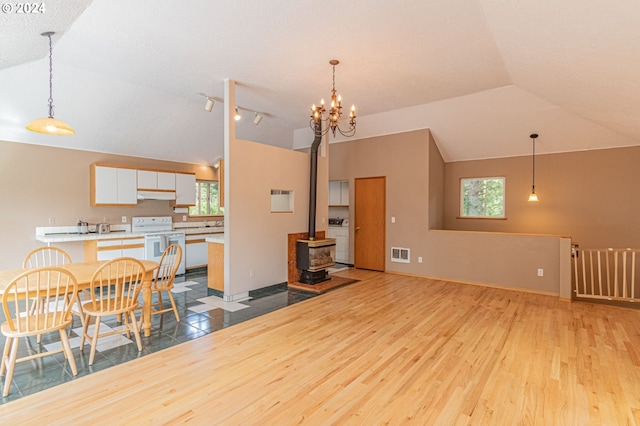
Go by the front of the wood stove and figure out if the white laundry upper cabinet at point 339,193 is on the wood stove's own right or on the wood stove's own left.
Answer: on the wood stove's own left

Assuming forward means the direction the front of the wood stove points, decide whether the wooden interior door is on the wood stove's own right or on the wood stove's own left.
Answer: on the wood stove's own left

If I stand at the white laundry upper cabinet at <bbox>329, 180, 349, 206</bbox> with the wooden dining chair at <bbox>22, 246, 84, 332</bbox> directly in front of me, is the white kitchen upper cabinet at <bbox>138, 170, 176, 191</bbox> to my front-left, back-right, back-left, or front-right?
front-right

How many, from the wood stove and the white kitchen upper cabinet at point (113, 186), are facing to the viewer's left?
0

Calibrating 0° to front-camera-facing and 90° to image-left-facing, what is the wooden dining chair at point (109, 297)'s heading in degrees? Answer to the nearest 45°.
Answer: approximately 135°

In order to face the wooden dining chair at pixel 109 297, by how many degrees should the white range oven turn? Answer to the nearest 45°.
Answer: approximately 45° to its right

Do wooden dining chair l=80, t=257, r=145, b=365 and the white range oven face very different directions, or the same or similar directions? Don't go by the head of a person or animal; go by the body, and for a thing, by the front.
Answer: very different directions

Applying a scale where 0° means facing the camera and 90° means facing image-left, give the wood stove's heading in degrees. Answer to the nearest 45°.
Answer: approximately 315°

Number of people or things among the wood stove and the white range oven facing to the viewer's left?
0

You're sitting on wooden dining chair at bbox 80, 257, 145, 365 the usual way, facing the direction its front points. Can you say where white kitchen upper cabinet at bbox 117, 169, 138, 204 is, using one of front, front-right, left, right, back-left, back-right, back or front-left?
front-right

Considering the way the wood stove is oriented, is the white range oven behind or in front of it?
behind

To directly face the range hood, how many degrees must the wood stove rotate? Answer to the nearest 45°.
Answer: approximately 135° to its right

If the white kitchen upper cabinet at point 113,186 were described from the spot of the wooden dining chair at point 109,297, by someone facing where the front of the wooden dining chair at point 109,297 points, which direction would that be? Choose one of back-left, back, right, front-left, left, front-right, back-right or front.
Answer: front-right

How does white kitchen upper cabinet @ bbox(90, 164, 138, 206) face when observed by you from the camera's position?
facing the viewer and to the right of the viewer
